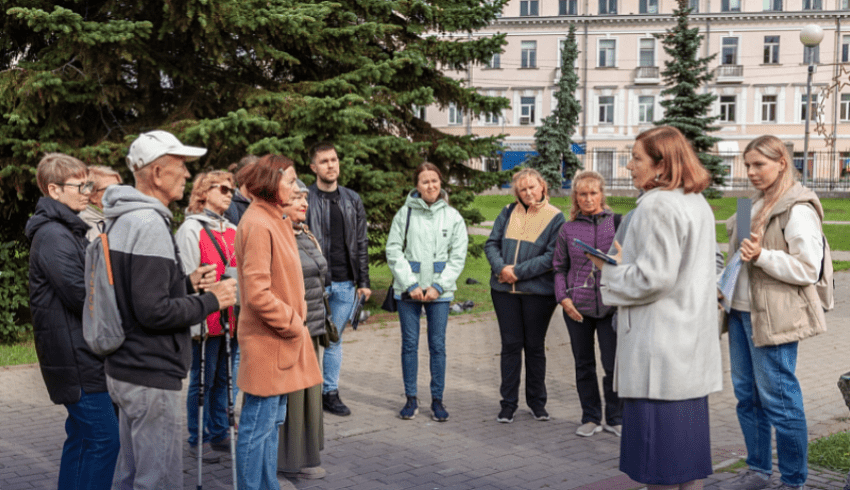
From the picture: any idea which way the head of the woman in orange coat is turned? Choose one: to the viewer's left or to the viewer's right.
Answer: to the viewer's right

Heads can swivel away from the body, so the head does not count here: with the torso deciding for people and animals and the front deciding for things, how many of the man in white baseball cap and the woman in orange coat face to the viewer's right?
2

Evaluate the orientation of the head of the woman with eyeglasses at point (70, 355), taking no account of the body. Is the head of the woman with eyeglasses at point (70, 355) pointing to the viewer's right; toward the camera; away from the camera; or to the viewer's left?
to the viewer's right

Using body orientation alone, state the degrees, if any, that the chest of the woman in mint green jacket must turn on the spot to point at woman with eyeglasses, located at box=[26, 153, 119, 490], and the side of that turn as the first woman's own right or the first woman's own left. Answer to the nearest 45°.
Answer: approximately 45° to the first woman's own right

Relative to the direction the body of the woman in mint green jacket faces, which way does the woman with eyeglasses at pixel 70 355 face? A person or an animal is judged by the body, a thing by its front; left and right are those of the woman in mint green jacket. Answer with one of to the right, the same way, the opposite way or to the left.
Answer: to the left

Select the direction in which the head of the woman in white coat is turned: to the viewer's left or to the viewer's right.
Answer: to the viewer's left

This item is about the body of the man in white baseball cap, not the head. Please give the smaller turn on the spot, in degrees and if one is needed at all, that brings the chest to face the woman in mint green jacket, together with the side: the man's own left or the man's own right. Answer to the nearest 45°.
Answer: approximately 45° to the man's own left

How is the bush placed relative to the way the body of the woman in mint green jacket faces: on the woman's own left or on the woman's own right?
on the woman's own right

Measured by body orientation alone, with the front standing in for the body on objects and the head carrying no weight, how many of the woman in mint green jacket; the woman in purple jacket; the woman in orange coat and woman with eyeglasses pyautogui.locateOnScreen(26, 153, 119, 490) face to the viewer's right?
2

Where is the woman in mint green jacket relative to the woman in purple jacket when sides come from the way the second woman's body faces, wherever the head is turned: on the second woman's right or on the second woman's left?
on the second woman's right

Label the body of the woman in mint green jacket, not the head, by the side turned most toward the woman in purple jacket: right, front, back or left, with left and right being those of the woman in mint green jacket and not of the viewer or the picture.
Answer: left

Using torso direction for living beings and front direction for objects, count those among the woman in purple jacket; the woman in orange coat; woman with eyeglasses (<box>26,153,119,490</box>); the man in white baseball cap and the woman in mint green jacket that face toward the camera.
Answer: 2
